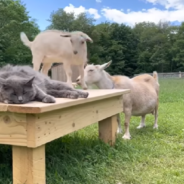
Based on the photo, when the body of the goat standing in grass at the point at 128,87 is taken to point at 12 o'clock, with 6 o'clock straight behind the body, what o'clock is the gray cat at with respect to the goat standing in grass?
The gray cat is roughly at 11 o'clock from the goat standing in grass.

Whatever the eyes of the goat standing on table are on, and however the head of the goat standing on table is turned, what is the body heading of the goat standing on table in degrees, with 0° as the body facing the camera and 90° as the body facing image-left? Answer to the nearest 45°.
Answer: approximately 315°

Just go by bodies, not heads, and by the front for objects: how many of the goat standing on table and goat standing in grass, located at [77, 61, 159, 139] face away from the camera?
0

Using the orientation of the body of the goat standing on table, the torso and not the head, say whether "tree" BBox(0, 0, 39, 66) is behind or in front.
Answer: behind

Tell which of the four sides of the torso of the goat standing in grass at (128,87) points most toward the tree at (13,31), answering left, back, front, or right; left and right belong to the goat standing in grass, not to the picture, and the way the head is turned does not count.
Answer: right

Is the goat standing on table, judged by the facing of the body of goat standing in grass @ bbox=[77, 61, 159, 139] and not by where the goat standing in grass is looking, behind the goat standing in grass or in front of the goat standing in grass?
in front

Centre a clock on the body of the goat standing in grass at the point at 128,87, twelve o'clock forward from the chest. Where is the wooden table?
The wooden table is roughly at 11 o'clock from the goat standing in grass.

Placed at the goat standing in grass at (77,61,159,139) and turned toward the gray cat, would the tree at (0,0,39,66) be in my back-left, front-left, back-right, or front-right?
back-right

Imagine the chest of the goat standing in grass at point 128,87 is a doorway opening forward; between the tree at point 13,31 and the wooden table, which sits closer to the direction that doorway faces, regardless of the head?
the wooden table
